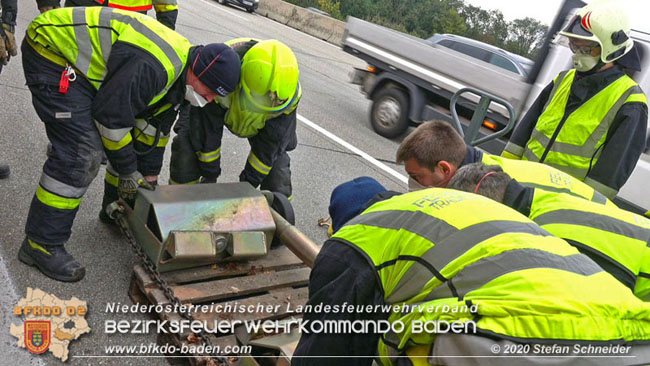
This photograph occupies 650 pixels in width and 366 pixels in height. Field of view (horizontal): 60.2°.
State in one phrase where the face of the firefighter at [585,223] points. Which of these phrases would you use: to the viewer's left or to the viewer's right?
to the viewer's left

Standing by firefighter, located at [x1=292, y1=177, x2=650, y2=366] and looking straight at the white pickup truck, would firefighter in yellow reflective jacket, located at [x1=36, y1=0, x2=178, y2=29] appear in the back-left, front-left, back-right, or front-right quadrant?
front-left

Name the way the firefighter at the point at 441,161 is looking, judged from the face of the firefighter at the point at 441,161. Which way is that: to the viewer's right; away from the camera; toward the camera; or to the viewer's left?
to the viewer's left

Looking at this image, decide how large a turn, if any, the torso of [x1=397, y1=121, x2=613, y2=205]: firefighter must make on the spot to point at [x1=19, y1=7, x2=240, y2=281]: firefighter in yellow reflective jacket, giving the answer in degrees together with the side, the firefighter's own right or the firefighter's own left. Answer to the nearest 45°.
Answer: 0° — they already face them

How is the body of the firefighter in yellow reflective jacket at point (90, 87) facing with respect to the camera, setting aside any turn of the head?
to the viewer's right

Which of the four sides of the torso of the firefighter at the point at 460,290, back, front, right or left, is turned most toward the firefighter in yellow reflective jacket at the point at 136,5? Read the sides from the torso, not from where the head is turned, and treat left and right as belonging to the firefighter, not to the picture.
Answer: front

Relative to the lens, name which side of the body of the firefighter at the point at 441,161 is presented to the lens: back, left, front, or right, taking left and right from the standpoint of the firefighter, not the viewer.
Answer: left

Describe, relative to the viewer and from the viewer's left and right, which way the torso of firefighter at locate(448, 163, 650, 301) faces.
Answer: facing to the left of the viewer

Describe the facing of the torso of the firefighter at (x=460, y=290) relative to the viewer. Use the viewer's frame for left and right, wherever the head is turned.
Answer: facing away from the viewer and to the left of the viewer

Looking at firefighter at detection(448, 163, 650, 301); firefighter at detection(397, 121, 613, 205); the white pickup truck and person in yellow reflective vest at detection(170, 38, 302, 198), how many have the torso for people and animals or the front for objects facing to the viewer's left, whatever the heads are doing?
2

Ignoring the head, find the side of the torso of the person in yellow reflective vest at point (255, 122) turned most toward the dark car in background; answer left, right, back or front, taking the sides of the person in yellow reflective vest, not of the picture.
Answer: back

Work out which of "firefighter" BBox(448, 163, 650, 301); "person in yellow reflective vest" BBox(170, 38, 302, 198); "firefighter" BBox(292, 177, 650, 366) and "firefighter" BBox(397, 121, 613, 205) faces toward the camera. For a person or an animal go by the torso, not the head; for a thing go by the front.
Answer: the person in yellow reflective vest

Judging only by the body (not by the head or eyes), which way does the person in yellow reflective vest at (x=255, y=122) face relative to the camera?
toward the camera

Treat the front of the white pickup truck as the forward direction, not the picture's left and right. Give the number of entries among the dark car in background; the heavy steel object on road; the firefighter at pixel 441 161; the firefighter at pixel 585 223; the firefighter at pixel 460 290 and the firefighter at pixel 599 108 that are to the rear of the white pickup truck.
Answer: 1

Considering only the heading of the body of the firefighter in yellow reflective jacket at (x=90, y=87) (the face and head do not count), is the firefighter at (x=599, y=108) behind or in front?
in front

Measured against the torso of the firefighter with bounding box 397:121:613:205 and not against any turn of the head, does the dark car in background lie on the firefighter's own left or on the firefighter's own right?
on the firefighter's own right

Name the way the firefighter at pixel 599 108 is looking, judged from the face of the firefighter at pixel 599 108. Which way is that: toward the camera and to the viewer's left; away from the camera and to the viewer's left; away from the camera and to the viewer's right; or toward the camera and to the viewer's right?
toward the camera and to the viewer's left

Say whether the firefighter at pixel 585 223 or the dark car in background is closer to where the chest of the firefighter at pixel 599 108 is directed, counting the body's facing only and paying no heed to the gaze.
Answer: the firefighter
